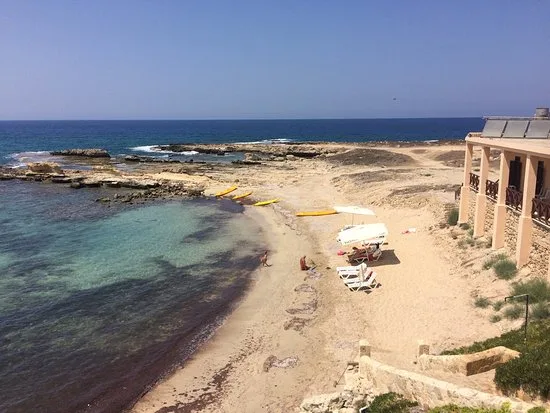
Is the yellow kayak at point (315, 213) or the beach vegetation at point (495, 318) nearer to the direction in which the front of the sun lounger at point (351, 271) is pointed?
the yellow kayak

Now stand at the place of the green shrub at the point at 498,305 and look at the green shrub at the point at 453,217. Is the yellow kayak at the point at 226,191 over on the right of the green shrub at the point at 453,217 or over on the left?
left

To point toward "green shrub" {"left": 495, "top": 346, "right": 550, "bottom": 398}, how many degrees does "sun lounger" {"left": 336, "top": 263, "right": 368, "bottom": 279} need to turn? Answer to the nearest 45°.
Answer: approximately 90° to its left

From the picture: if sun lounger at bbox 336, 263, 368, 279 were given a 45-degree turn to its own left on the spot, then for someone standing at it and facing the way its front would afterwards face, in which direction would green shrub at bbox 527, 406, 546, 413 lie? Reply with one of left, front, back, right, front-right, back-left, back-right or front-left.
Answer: front-left

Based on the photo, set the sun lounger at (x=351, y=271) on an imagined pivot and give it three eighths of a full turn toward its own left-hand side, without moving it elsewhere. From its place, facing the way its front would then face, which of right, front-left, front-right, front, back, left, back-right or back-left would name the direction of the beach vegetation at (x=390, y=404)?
front-right

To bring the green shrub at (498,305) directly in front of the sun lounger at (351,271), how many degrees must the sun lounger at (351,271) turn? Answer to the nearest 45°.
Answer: approximately 135° to its left

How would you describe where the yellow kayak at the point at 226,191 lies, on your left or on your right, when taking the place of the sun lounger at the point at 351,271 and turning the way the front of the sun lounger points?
on your right

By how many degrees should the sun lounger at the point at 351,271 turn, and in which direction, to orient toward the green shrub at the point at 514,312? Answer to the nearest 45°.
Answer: approximately 135° to its left

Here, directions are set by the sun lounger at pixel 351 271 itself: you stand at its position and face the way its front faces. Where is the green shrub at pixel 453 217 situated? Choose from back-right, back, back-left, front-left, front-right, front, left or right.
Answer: back-right

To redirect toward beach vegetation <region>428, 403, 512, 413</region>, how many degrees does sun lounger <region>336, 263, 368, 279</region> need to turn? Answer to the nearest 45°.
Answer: approximately 90° to its left

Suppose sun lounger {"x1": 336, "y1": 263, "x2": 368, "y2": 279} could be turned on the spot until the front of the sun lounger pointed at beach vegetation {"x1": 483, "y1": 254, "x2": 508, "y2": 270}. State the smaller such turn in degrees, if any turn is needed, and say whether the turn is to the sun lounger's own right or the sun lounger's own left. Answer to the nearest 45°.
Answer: approximately 180°

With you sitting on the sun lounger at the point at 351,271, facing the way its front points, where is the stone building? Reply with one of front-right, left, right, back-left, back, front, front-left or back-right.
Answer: back

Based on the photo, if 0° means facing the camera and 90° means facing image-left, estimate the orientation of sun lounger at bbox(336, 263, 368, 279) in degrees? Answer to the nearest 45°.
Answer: approximately 90°

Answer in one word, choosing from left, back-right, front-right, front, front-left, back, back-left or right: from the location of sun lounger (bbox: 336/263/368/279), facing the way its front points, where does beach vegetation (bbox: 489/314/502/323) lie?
back-left
